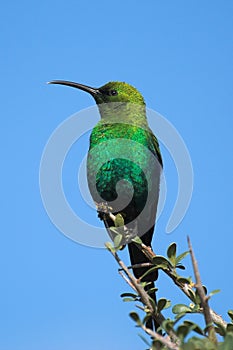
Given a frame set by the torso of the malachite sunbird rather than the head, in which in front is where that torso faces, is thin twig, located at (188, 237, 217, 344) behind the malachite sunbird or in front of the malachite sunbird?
behind

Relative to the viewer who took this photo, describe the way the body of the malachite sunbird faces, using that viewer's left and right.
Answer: facing the viewer and to the left of the viewer
